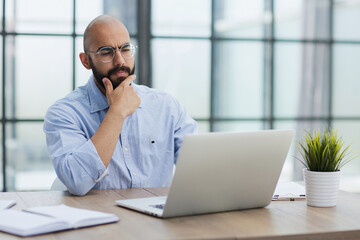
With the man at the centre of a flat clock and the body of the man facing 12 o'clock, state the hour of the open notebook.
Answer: The open notebook is roughly at 2 o'clock from the man.

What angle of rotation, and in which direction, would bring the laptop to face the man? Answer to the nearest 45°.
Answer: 0° — it already faces them

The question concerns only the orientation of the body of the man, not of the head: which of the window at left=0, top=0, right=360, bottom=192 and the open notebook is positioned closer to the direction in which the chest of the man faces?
the open notebook

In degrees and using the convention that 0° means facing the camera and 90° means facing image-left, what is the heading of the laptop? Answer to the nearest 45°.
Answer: approximately 135°

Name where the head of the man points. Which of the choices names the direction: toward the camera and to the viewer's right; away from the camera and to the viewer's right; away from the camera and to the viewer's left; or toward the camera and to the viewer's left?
toward the camera and to the viewer's right

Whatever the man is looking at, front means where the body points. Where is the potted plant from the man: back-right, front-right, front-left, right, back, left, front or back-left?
front

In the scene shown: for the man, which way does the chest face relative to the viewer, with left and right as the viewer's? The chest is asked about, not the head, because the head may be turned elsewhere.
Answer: facing the viewer and to the right of the viewer

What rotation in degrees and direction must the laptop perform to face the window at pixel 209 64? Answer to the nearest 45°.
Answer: approximately 45° to its right

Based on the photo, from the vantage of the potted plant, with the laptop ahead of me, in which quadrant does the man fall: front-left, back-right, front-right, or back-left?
front-right

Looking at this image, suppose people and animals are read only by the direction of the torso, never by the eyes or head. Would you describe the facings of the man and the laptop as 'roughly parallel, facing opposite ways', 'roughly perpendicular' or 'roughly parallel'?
roughly parallel, facing opposite ways

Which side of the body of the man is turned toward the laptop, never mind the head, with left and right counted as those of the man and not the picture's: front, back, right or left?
front
